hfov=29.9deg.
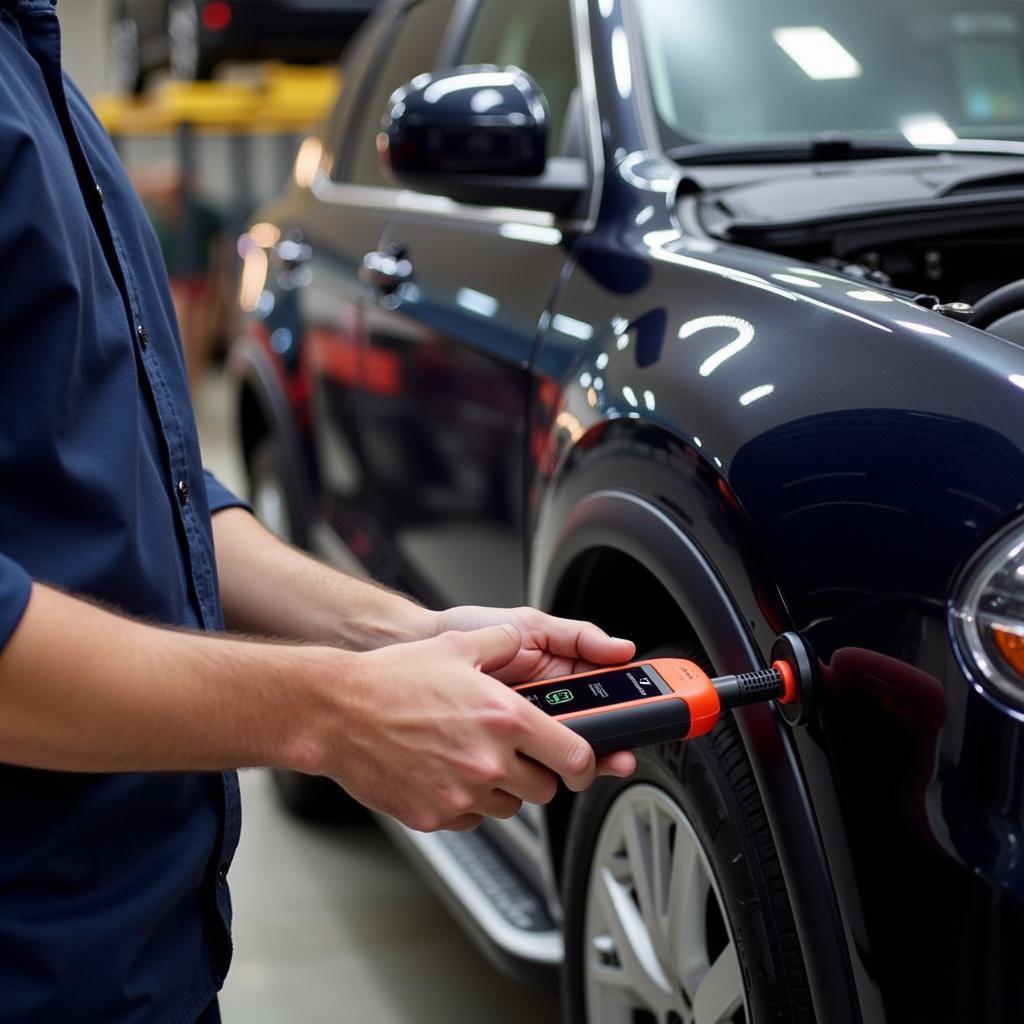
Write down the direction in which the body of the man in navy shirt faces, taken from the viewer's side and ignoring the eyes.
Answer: to the viewer's right

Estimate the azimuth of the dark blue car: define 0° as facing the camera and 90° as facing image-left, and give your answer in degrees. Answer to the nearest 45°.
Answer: approximately 315°

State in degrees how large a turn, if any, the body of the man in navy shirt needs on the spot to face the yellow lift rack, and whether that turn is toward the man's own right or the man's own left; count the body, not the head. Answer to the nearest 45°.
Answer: approximately 90° to the man's own left

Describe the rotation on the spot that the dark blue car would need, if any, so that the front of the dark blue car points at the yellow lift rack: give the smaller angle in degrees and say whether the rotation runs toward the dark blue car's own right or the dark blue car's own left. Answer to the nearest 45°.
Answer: approximately 135° to the dark blue car's own left
